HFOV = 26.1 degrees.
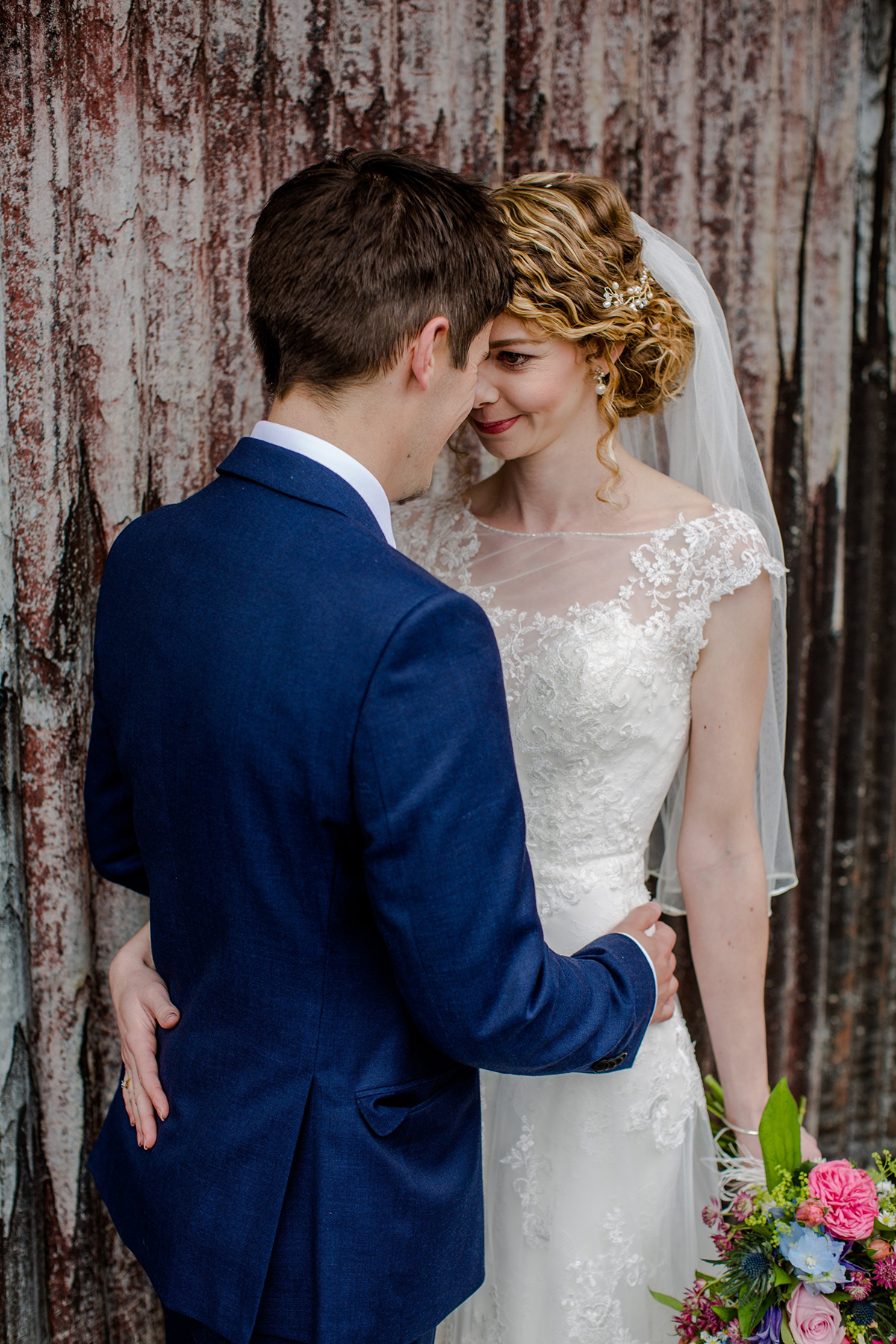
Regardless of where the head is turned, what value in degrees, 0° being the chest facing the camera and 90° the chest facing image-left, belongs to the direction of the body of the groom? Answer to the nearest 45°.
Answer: approximately 225°

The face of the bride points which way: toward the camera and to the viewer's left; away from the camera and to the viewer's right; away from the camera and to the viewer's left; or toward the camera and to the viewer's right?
toward the camera and to the viewer's left

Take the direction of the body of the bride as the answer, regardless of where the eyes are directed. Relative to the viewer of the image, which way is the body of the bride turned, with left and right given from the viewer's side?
facing the viewer and to the left of the viewer

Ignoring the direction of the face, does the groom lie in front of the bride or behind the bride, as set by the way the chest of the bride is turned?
in front

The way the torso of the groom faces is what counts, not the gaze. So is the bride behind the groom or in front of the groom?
in front

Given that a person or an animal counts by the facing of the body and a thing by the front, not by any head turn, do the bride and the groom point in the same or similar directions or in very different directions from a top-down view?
very different directions

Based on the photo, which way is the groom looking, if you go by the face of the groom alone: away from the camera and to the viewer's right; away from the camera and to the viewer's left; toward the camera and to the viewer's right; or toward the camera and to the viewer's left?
away from the camera and to the viewer's right
